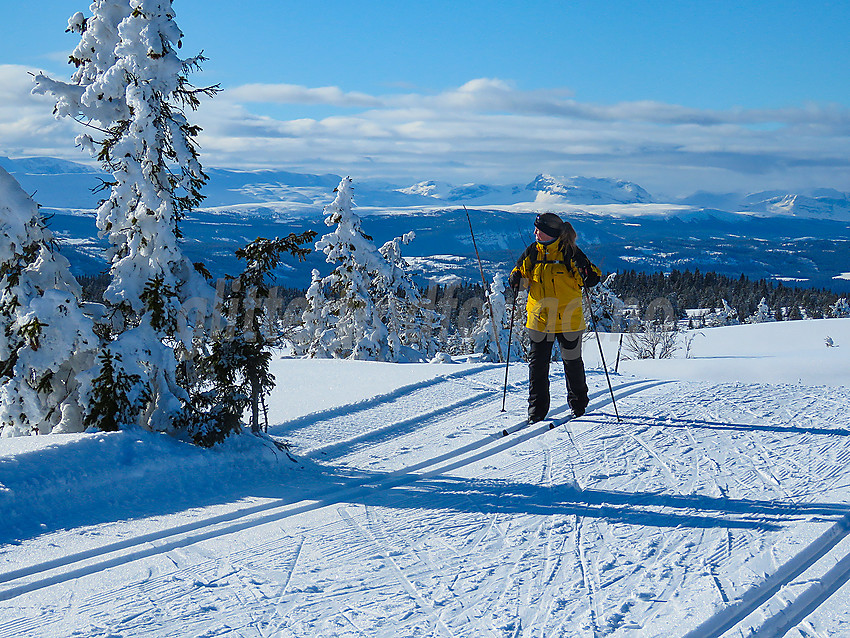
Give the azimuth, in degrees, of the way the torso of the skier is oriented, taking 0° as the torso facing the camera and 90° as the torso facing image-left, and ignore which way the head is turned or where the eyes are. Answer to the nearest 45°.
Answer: approximately 45°

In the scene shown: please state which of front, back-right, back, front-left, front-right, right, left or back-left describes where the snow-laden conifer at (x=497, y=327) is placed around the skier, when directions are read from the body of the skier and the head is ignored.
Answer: back-right

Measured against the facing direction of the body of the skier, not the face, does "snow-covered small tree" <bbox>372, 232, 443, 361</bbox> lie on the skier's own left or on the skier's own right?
on the skier's own right

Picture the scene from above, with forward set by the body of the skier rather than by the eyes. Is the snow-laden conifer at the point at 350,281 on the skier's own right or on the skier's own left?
on the skier's own right

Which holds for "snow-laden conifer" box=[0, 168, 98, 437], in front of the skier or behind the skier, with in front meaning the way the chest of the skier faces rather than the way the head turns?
in front

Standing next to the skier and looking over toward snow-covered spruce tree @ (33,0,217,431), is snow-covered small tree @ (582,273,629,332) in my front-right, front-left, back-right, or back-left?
back-right

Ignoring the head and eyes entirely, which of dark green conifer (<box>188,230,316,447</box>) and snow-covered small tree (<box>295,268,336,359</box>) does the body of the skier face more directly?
the dark green conifer

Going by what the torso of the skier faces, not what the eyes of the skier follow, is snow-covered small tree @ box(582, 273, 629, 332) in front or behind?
behind
